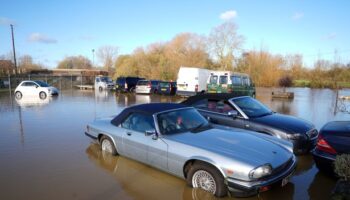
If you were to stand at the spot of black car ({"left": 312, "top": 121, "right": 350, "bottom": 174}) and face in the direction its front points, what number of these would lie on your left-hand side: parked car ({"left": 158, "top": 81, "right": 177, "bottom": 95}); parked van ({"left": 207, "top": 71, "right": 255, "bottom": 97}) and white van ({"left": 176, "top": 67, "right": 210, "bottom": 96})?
3

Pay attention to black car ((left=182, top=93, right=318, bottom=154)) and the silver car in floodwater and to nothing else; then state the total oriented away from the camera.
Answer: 0

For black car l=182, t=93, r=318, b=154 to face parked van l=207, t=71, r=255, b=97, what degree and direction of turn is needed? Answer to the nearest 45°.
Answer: approximately 135° to its left

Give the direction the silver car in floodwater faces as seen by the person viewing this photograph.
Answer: facing the viewer and to the right of the viewer

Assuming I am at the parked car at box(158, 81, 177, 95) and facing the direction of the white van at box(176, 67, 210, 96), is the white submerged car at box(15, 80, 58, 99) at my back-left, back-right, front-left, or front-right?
back-right

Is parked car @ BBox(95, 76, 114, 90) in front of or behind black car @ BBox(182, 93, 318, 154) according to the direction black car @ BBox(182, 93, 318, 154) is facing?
behind

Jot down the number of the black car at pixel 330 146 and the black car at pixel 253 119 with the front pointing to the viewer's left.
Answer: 0

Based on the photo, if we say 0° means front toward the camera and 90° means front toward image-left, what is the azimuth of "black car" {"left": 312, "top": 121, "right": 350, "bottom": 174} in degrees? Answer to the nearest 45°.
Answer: approximately 225°

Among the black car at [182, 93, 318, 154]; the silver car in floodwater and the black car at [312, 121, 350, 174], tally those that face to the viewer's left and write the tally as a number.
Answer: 0

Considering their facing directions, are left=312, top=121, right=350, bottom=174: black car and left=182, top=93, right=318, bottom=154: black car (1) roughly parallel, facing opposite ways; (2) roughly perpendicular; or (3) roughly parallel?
roughly perpendicular

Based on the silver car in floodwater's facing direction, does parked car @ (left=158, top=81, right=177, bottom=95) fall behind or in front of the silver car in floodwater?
behind

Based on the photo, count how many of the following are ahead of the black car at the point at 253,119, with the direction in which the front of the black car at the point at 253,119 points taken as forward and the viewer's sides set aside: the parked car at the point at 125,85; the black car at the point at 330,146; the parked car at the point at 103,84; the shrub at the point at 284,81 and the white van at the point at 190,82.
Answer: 1

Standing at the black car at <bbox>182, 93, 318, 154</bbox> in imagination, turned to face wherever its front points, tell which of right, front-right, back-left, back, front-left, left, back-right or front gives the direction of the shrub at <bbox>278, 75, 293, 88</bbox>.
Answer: back-left
